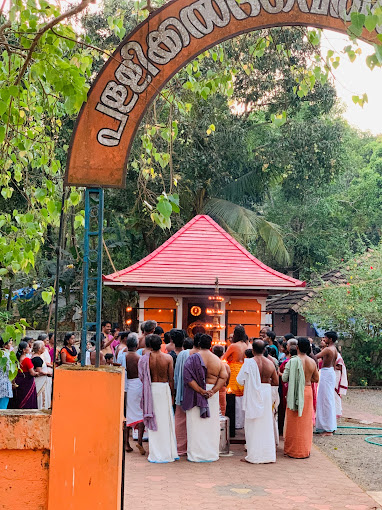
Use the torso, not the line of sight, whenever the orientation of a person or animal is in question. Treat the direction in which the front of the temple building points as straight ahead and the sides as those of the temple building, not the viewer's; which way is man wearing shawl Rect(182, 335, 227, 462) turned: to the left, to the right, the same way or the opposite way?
the opposite way

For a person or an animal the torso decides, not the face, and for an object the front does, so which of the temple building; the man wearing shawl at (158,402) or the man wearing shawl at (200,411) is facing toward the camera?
the temple building

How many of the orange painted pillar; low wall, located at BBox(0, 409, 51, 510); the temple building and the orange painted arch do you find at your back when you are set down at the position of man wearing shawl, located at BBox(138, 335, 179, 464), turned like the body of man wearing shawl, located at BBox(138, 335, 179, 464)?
3

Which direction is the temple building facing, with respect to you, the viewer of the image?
facing the viewer

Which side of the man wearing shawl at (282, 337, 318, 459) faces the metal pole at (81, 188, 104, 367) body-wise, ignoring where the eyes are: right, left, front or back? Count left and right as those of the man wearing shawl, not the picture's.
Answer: back

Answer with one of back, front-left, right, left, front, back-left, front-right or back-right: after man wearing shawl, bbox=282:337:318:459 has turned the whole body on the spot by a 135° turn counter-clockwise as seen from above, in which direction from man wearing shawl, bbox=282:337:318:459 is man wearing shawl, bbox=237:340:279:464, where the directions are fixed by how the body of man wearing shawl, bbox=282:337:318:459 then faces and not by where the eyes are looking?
front

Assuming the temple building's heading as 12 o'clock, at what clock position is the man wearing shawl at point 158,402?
The man wearing shawl is roughly at 12 o'clock from the temple building.

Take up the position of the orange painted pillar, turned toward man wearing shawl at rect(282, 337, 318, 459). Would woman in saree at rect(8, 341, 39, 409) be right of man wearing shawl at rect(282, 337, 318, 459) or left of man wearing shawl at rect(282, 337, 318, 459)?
left

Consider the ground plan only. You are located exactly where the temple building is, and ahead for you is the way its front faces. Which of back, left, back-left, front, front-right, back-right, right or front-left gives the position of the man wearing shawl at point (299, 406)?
front

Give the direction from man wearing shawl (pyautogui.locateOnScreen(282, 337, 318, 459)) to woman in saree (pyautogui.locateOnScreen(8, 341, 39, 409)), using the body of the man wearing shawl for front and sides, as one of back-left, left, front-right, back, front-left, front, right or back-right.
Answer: left

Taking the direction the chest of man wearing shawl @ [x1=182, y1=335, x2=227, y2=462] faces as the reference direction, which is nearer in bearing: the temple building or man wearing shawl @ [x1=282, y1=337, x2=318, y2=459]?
the temple building

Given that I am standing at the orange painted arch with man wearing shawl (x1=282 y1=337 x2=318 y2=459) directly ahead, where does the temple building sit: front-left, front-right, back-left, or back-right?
front-left

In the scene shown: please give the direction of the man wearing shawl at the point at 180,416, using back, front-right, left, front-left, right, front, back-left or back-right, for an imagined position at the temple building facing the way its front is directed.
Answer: front

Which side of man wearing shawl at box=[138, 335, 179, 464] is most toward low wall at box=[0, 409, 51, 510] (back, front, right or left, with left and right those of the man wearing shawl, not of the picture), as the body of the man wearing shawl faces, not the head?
back

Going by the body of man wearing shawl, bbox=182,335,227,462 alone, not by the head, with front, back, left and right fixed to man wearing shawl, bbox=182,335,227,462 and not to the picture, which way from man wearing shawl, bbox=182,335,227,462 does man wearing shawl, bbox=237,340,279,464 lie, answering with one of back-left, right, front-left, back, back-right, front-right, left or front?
right

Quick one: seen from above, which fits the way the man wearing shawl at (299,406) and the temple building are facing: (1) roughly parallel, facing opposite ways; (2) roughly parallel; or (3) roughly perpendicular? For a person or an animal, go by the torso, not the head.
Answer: roughly parallel, facing opposite ways

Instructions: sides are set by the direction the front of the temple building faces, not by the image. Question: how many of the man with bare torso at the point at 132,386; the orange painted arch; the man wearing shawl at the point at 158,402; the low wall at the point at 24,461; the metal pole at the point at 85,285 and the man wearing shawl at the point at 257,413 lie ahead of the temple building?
6

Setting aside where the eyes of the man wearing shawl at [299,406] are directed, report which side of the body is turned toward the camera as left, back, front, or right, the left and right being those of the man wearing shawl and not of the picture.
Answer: back

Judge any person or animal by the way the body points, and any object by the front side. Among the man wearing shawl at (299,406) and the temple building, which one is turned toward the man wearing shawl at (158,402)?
the temple building

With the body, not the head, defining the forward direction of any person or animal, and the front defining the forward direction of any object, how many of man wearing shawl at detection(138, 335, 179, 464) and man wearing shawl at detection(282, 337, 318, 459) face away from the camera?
2
